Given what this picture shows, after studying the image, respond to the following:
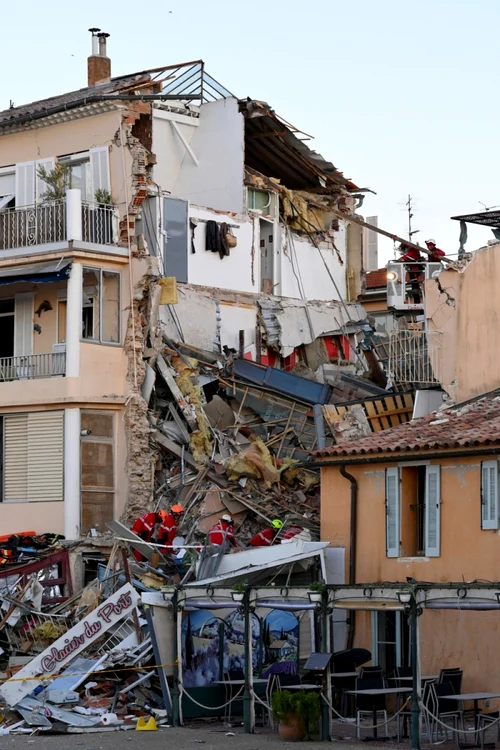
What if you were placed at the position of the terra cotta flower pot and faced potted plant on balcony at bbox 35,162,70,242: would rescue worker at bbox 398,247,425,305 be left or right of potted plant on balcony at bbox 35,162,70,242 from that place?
right

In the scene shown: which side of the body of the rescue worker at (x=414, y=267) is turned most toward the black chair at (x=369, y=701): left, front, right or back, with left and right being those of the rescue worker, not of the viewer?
left

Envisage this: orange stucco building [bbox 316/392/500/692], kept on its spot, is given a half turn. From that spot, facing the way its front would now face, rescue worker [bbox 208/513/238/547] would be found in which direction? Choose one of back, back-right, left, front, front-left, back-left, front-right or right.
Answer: front-left

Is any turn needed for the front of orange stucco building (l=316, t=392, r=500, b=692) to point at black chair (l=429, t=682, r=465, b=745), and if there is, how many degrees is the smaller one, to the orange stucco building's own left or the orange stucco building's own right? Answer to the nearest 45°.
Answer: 0° — it already faces it

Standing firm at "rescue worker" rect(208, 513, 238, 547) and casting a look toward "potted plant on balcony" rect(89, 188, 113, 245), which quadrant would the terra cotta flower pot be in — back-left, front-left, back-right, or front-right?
back-left

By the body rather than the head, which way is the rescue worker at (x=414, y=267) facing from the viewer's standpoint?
to the viewer's left

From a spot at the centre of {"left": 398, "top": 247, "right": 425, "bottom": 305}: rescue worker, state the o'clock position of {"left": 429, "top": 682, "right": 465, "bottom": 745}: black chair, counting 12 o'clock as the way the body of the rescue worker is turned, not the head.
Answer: The black chair is roughly at 9 o'clock from the rescue worker.

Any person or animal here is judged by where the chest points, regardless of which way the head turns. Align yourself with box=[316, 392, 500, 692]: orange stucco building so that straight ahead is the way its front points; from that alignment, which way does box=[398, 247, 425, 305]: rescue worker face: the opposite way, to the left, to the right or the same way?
to the right
